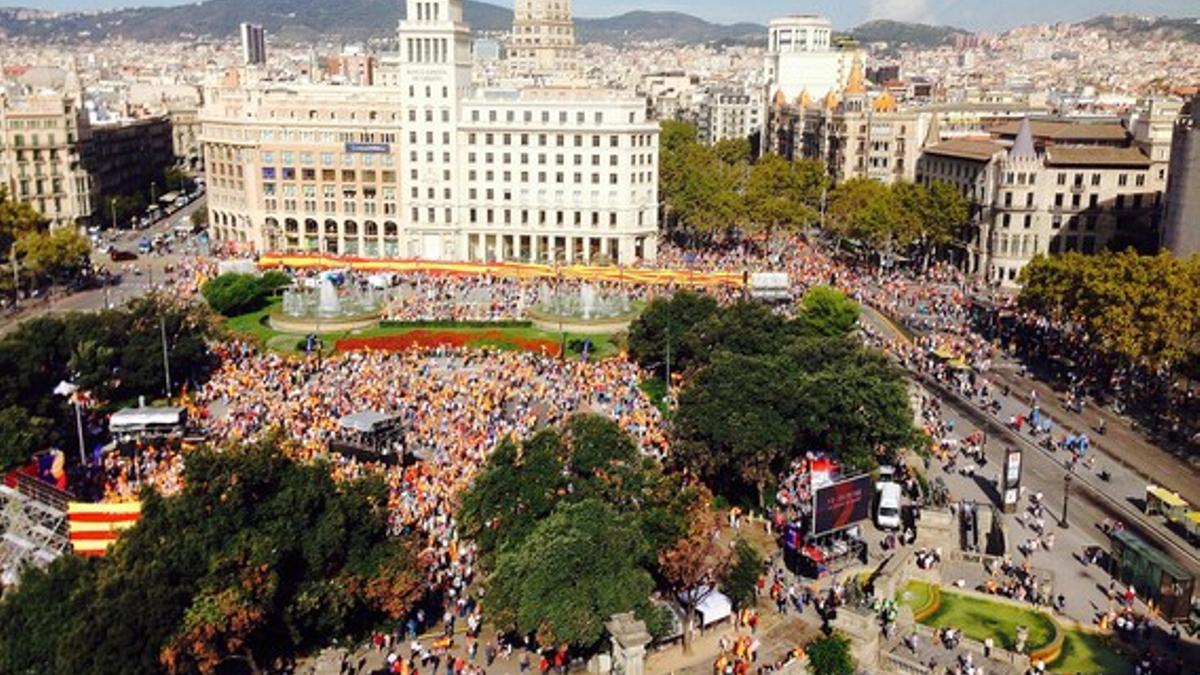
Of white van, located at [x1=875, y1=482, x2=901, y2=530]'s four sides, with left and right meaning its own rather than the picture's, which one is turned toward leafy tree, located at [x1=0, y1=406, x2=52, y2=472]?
right

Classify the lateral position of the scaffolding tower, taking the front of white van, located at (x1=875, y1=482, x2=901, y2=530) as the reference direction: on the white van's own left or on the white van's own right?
on the white van's own right

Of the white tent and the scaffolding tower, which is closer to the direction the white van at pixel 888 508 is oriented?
the white tent

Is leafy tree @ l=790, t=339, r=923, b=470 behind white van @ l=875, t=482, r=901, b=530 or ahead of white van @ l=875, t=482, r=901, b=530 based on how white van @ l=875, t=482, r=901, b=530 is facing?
behind

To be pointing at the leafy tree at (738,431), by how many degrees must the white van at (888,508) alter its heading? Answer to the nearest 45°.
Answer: approximately 90° to its right

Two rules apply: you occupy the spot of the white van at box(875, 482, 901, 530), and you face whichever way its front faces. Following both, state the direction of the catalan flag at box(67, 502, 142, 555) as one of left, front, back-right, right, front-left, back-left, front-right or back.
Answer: front-right

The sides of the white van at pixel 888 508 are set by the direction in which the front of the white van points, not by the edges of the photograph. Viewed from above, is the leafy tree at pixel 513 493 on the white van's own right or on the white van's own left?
on the white van's own right

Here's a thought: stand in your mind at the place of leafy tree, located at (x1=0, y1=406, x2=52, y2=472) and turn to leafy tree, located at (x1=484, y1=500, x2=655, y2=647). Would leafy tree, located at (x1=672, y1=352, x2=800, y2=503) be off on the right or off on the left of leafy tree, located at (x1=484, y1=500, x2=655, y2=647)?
left

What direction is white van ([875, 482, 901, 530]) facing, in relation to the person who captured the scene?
facing the viewer

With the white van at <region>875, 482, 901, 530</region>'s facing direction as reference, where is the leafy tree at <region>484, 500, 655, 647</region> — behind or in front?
in front

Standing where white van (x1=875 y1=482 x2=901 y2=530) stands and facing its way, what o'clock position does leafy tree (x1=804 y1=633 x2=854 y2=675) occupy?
The leafy tree is roughly at 12 o'clock from the white van.
